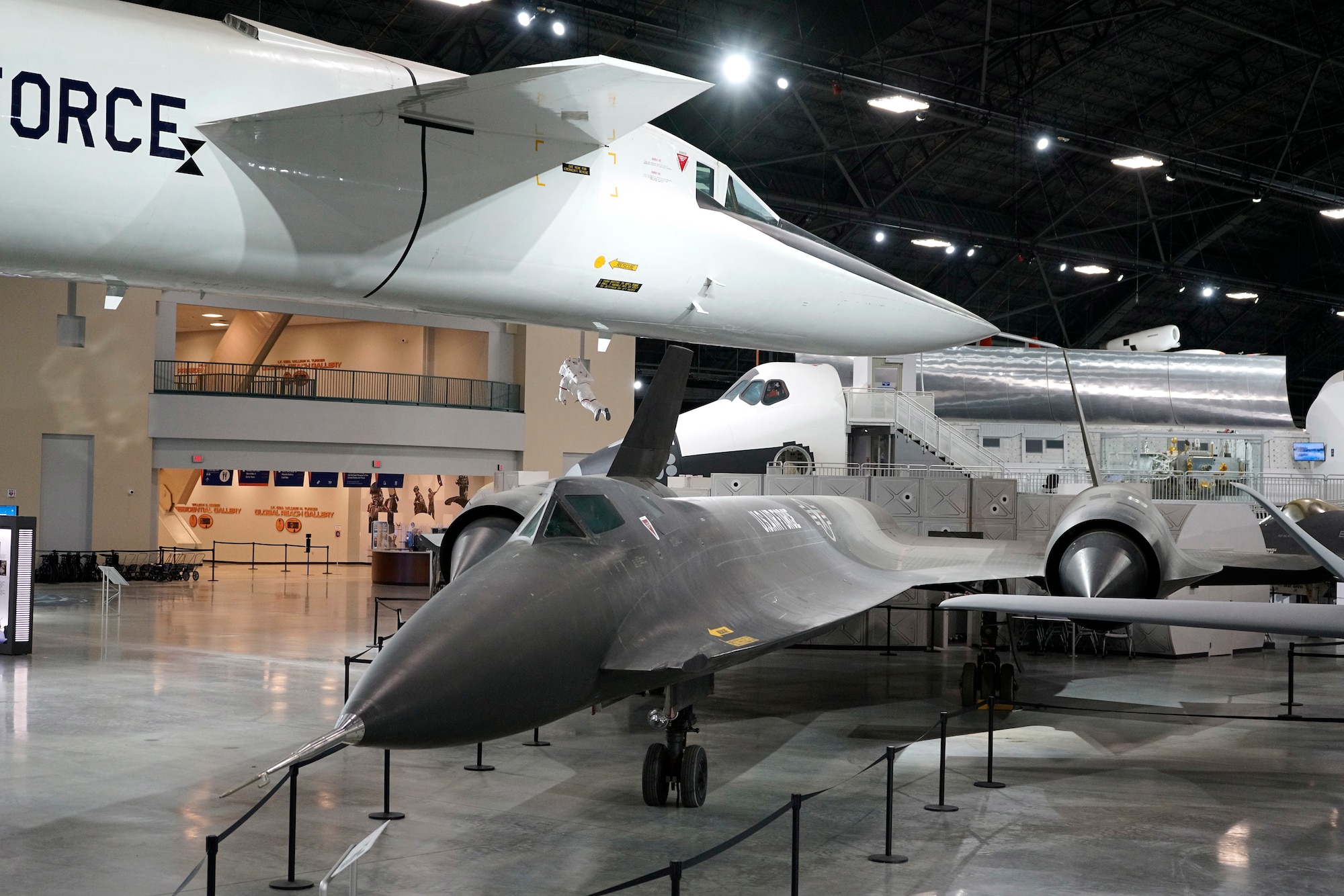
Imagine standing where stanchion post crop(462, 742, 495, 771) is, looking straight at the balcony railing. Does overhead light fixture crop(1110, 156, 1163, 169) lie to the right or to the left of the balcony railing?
right

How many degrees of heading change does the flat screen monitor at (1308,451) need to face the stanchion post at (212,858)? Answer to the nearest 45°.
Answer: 0° — it already faces it
